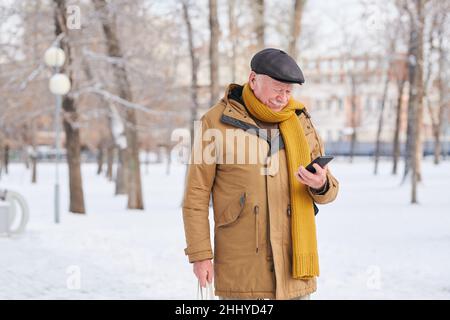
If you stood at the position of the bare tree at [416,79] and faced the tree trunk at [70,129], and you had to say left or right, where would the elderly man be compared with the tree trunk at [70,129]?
left

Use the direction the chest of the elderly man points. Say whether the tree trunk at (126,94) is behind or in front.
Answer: behind

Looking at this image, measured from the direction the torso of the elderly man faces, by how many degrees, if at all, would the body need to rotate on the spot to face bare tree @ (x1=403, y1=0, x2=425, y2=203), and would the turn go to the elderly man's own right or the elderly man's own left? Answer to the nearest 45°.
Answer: approximately 135° to the elderly man's own left

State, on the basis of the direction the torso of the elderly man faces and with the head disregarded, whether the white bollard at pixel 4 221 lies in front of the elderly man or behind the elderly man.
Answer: behind

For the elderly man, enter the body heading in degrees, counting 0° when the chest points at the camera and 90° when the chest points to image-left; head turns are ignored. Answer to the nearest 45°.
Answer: approximately 315°

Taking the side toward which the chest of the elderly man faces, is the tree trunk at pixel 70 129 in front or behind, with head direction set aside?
behind
